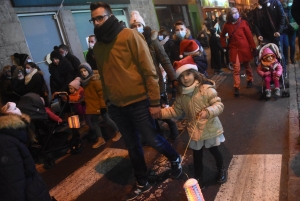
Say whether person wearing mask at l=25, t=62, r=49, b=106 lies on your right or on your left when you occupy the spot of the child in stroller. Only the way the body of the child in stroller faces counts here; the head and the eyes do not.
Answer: on your right

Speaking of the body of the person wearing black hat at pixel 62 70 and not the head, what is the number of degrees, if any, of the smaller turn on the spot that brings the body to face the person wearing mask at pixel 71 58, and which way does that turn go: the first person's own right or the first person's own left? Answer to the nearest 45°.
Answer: approximately 180°

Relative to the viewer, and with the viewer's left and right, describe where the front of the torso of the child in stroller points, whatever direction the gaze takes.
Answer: facing the viewer

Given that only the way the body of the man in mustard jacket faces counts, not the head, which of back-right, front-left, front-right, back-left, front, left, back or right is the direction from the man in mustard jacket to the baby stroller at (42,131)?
right

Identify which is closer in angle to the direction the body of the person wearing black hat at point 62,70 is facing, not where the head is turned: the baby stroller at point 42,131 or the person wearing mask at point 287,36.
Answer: the baby stroller

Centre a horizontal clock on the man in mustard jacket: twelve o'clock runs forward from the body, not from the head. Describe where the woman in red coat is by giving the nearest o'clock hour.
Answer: The woman in red coat is roughly at 6 o'clock from the man in mustard jacket.

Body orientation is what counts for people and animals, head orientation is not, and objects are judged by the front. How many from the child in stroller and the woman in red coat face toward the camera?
2

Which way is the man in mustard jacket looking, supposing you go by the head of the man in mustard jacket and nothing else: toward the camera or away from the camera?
toward the camera

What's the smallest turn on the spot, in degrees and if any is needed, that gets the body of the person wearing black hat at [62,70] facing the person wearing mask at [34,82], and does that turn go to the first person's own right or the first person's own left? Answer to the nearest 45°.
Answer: approximately 45° to the first person's own right

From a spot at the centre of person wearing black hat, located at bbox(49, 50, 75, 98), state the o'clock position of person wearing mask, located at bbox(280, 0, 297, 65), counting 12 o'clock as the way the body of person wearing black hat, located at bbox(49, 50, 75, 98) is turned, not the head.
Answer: person wearing mask, located at bbox(280, 0, 297, 65) is roughly at 8 o'clock from person wearing black hat, located at bbox(49, 50, 75, 98).
